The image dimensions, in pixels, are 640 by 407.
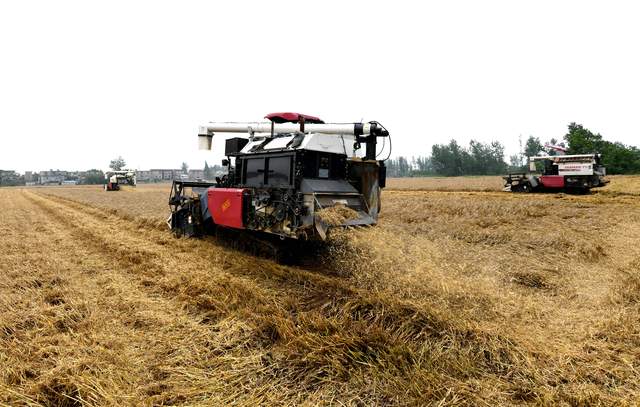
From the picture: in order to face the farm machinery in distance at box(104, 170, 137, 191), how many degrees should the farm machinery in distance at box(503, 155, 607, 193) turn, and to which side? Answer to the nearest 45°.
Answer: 0° — it already faces it

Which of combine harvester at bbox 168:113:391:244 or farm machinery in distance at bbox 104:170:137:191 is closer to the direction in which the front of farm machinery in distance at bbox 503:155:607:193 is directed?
the farm machinery in distance

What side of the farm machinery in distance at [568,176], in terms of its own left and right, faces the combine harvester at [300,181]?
left

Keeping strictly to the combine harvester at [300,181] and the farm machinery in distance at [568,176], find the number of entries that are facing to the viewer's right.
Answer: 0

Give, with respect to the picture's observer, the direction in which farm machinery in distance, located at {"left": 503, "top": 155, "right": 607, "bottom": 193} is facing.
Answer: facing to the left of the viewer

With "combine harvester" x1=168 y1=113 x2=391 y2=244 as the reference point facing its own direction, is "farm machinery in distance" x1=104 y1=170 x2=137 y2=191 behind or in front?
in front

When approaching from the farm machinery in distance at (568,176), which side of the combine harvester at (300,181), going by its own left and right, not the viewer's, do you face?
right

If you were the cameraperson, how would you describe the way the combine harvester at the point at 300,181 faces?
facing away from the viewer and to the left of the viewer

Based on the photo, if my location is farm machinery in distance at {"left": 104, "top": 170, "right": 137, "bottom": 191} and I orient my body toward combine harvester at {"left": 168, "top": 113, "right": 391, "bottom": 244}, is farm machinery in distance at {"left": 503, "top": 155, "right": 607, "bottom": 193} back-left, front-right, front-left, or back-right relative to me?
front-left
